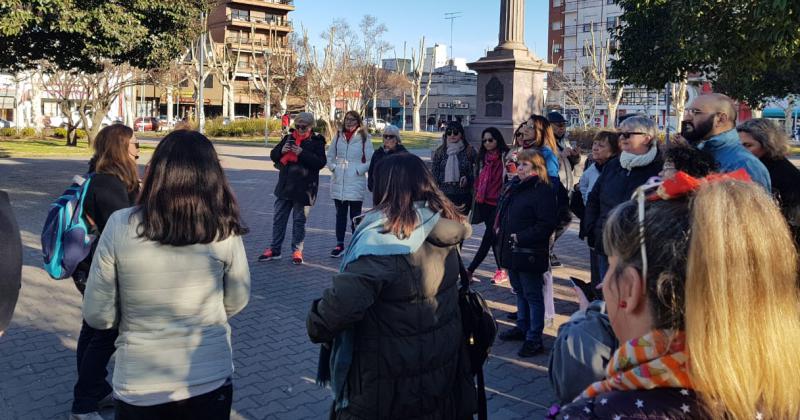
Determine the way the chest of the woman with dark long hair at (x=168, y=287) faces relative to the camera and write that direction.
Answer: away from the camera

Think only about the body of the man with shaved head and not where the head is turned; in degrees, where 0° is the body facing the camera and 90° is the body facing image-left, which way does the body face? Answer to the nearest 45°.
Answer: approximately 90°

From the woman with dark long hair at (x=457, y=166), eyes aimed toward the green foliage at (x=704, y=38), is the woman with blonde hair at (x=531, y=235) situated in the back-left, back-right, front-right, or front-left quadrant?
back-right

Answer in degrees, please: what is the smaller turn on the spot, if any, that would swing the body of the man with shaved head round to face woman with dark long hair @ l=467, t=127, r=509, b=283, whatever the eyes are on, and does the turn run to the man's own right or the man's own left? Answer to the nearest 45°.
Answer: approximately 45° to the man's own right

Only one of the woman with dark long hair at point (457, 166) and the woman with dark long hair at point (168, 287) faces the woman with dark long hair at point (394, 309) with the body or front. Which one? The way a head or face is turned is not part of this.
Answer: the woman with dark long hair at point (457, 166)

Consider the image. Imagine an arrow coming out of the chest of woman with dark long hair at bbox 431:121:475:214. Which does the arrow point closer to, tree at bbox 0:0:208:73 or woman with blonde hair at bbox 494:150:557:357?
the woman with blonde hair

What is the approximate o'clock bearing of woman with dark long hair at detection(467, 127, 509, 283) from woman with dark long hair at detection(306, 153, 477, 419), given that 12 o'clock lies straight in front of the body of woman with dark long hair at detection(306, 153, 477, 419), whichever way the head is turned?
woman with dark long hair at detection(467, 127, 509, 283) is roughly at 2 o'clock from woman with dark long hair at detection(306, 153, 477, 419).

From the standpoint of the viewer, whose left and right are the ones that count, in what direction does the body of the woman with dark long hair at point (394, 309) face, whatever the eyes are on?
facing away from the viewer and to the left of the viewer
